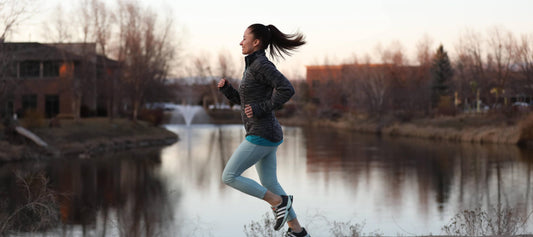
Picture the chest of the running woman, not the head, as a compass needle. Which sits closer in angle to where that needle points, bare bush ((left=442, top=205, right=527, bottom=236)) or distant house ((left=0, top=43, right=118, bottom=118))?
the distant house

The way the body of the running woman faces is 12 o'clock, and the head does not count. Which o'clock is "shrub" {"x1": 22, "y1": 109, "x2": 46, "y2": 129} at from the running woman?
The shrub is roughly at 2 o'clock from the running woman.

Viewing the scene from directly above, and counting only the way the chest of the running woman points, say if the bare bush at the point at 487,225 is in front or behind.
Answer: behind

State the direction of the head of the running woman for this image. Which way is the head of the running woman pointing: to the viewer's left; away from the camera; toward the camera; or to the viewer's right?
to the viewer's left

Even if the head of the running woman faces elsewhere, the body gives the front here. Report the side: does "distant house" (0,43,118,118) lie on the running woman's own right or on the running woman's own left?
on the running woman's own right

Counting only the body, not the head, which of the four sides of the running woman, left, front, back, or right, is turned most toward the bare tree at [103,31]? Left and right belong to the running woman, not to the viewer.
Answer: right

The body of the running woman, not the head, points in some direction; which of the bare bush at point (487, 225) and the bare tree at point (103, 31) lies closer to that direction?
the bare tree

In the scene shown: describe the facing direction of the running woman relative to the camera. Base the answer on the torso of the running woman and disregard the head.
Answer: to the viewer's left
